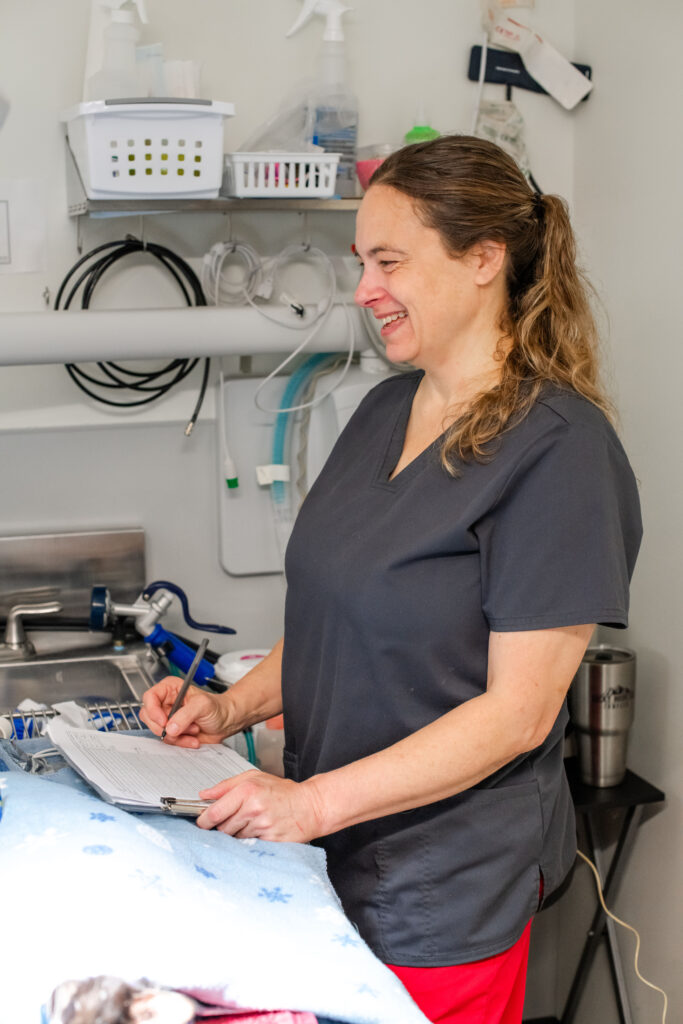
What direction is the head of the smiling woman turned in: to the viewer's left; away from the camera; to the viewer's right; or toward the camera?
to the viewer's left

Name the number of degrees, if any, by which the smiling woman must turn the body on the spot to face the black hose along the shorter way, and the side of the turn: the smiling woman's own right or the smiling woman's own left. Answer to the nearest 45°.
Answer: approximately 90° to the smiling woman's own right

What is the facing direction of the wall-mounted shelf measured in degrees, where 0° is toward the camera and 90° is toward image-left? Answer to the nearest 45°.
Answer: approximately 0°

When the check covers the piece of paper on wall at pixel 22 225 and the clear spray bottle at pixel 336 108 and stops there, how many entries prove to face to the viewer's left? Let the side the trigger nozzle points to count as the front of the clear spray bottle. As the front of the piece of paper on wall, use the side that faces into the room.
1

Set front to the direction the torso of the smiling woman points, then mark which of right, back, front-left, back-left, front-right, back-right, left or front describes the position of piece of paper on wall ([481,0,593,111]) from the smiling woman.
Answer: back-right

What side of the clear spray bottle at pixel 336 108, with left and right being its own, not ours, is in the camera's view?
left

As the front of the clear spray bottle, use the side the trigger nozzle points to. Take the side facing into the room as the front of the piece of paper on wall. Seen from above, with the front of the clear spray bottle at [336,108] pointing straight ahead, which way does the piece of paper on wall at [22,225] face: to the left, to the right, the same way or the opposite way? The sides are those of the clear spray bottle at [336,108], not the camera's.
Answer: to the left

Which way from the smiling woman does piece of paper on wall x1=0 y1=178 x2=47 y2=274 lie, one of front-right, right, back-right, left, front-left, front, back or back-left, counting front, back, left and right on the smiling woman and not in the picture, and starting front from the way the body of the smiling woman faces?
right

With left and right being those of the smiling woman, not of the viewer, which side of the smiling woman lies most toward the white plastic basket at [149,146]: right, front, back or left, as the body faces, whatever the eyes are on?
right

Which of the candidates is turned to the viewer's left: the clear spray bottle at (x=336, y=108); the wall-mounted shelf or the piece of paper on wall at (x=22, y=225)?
the clear spray bottle

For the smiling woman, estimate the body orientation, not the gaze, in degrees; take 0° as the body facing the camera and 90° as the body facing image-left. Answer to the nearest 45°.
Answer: approximately 45°
